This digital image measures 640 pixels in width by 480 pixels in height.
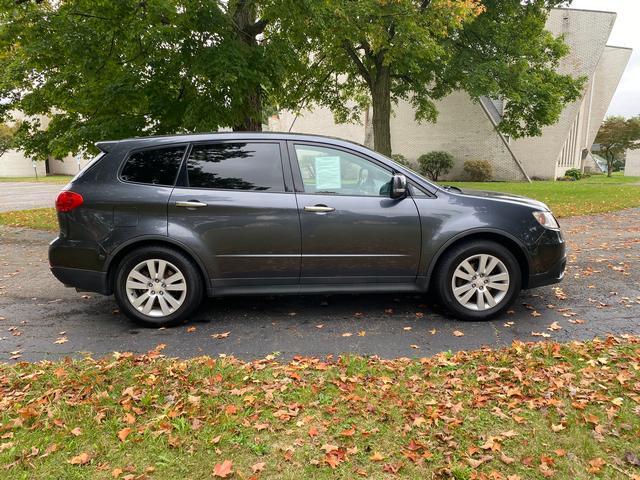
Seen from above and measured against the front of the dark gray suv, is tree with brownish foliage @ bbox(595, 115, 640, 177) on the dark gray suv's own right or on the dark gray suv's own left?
on the dark gray suv's own left

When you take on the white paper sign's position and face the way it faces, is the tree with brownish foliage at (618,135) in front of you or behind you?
behind

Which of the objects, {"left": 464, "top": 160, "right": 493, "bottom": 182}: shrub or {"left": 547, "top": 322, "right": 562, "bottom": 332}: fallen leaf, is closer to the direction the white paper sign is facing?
the fallen leaf

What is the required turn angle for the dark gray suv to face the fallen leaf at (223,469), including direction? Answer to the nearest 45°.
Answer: approximately 90° to its right

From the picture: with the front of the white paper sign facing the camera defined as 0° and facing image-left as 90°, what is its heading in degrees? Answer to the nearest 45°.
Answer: approximately 0°

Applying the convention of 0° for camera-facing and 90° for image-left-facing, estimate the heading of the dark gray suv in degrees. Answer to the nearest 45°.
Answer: approximately 270°

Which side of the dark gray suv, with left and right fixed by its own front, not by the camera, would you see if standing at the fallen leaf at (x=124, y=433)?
right

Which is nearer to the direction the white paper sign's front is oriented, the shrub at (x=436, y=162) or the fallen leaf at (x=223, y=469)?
the fallen leaf
